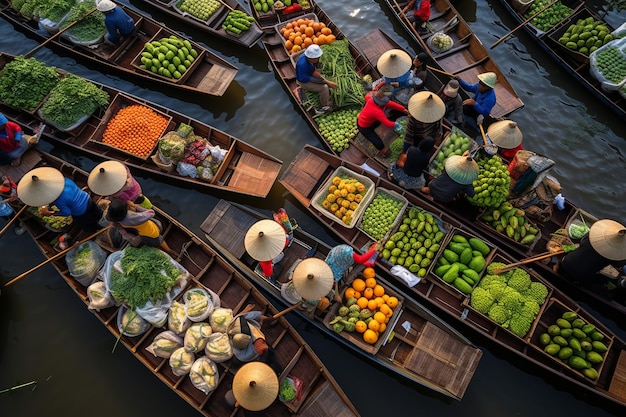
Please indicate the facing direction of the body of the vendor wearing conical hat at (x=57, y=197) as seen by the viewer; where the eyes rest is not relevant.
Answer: to the viewer's left

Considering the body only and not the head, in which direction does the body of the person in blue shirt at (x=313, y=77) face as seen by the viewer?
to the viewer's right

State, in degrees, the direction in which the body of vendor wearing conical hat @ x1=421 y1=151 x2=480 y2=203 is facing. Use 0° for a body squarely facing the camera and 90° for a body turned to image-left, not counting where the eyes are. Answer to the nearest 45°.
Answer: approximately 225°
